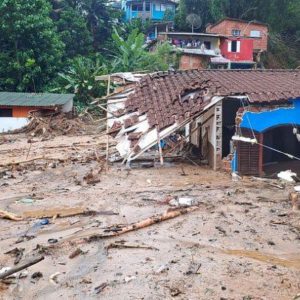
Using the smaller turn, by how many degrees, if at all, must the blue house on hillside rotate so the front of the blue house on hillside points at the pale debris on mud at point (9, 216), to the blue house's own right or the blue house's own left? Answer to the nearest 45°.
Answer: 0° — it already faces it

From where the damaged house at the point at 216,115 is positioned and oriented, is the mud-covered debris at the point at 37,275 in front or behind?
in front

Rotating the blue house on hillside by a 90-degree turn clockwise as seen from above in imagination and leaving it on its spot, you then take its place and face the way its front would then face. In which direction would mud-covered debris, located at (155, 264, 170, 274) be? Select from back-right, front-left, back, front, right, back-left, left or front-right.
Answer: left

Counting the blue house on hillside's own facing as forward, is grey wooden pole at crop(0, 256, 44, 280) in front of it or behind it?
in front

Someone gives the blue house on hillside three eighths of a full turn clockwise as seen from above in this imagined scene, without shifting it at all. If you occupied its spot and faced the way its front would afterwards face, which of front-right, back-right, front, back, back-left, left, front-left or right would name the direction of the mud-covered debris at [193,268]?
back-left

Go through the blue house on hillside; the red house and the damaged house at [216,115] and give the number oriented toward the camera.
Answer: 3

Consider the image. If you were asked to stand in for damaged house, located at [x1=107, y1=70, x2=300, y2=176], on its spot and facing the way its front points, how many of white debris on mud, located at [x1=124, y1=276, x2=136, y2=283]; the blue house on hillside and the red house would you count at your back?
2

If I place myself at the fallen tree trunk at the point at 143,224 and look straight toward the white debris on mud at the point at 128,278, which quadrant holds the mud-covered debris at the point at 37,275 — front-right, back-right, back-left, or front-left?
front-right

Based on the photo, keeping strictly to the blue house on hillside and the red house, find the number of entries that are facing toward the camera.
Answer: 2

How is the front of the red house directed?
toward the camera

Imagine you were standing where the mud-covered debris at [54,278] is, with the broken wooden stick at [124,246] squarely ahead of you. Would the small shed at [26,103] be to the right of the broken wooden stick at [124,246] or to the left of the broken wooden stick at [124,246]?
left

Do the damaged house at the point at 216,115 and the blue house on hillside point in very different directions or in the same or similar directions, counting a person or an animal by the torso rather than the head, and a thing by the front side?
same or similar directions

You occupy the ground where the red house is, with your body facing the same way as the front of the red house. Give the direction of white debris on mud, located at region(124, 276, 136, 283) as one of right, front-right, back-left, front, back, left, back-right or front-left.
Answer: front

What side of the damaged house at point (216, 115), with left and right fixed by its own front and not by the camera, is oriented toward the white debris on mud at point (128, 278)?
front

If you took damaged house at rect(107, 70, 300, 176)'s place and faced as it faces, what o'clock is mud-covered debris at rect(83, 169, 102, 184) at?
The mud-covered debris is roughly at 2 o'clock from the damaged house.

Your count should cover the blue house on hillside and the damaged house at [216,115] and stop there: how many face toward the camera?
2

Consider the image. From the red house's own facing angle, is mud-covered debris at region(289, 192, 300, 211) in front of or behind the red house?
in front

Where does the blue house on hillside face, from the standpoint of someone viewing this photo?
facing the viewer

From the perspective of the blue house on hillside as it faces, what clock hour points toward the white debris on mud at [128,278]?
The white debris on mud is roughly at 12 o'clock from the blue house on hillside.

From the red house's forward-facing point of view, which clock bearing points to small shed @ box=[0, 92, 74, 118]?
The small shed is roughly at 1 o'clock from the red house.

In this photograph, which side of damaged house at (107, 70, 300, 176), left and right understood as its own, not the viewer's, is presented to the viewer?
front
